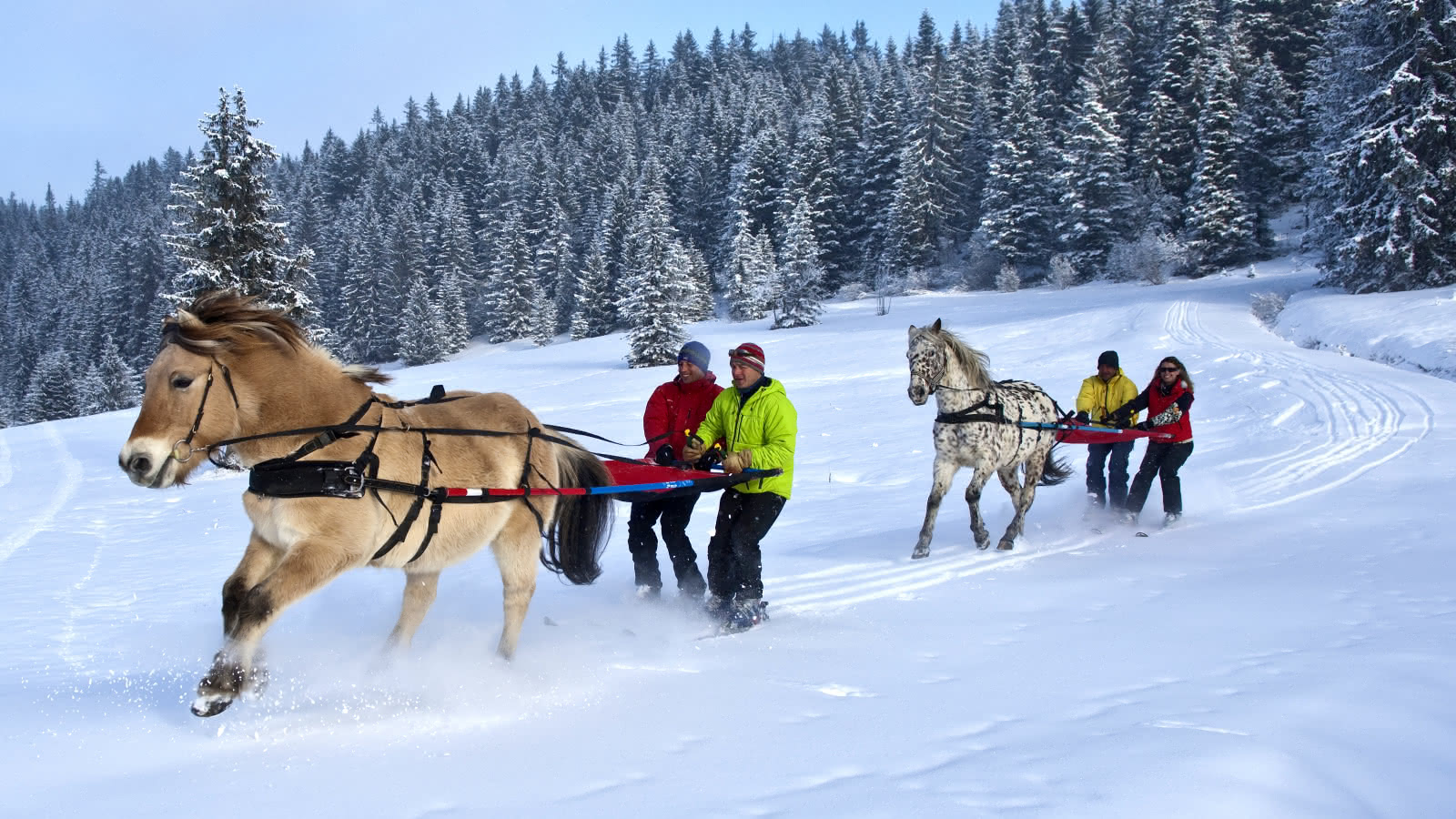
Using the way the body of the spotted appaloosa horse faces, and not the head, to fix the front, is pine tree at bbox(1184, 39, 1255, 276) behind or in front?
behind

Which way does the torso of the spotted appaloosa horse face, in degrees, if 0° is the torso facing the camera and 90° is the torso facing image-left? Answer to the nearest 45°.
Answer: approximately 45°

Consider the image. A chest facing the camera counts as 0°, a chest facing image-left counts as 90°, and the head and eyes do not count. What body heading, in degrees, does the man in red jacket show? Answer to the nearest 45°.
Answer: approximately 45°

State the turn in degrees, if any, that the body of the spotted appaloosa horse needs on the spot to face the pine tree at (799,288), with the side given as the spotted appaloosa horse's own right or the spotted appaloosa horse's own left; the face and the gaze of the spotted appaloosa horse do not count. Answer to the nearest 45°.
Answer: approximately 135° to the spotted appaloosa horse's own right

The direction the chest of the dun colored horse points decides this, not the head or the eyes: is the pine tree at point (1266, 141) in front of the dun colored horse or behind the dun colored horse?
behind

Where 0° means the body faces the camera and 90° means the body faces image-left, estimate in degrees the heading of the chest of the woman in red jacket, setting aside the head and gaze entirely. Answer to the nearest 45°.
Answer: approximately 45°

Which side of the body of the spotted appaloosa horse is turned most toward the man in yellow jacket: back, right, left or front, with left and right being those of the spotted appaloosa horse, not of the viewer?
back
